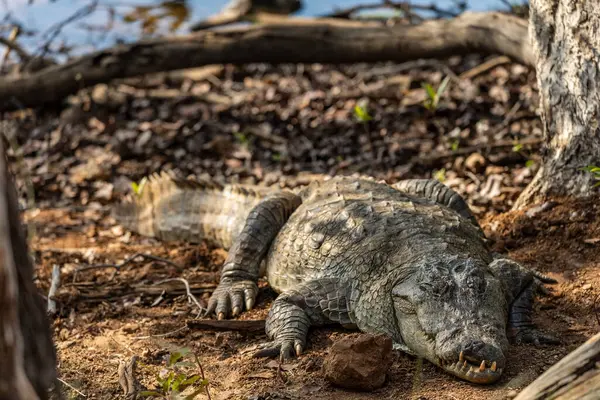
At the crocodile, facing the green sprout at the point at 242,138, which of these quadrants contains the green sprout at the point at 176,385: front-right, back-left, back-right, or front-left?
back-left

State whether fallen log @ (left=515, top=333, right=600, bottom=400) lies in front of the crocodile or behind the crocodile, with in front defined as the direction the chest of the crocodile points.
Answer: in front

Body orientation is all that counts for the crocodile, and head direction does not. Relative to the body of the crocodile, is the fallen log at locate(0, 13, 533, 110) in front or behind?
behind

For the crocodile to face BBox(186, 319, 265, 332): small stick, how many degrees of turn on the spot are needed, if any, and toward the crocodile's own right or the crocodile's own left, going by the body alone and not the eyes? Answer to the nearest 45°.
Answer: approximately 135° to the crocodile's own right

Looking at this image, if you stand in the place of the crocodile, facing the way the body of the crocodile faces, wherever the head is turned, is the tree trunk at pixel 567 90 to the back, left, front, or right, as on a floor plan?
left

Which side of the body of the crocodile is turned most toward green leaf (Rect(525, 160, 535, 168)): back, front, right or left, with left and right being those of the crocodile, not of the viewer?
left

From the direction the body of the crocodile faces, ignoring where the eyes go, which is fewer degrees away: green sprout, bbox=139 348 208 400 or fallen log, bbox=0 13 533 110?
the green sprout

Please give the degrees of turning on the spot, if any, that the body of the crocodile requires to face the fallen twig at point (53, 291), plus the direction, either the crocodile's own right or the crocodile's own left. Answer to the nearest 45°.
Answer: approximately 135° to the crocodile's own right

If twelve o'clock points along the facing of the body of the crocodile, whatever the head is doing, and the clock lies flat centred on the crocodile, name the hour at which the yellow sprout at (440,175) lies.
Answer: The yellow sprout is roughly at 8 o'clock from the crocodile.

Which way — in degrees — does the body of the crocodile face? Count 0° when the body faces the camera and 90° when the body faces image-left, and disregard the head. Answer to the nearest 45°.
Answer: approximately 315°
